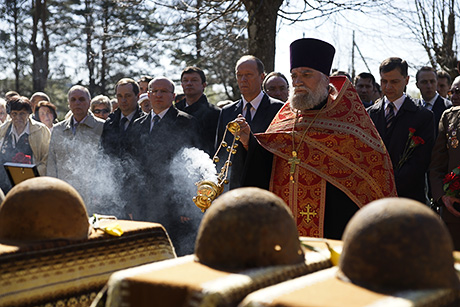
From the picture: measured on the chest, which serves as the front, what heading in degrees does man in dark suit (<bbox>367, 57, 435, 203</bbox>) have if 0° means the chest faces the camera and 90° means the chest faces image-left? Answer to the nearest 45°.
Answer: approximately 45°

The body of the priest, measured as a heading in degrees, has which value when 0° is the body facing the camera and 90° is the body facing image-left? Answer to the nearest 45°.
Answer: approximately 45°

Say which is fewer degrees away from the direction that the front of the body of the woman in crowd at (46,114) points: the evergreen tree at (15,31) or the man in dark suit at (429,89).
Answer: the man in dark suit

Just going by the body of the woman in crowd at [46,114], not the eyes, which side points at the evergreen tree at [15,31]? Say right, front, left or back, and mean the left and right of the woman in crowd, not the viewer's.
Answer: back

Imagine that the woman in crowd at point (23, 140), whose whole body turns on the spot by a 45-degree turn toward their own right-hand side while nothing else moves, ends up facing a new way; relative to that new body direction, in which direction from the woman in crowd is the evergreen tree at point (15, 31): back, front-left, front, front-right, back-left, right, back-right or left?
back-right

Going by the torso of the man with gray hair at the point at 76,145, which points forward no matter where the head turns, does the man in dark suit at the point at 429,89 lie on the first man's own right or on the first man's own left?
on the first man's own left

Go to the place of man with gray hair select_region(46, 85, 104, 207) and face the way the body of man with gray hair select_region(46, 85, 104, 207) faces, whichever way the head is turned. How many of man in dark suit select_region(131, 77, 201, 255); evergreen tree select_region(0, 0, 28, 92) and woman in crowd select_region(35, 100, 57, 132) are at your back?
2
